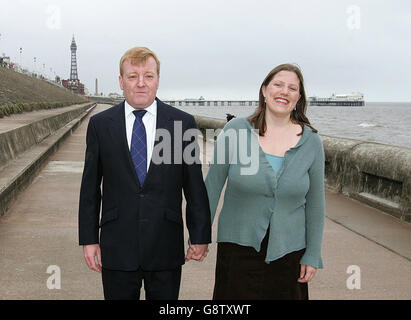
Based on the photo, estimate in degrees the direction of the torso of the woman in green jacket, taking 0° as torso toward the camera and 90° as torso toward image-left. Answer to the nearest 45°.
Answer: approximately 0°

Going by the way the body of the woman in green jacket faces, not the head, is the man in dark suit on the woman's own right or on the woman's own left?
on the woman's own right

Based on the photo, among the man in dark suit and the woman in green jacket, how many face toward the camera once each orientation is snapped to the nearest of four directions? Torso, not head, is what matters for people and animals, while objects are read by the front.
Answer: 2

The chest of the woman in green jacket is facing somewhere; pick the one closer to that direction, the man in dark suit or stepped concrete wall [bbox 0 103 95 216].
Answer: the man in dark suit

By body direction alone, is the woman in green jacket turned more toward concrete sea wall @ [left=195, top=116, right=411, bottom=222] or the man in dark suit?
the man in dark suit

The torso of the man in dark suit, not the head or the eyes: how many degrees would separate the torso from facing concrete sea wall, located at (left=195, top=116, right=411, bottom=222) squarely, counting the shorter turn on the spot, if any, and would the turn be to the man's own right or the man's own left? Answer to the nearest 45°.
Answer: approximately 135° to the man's own left

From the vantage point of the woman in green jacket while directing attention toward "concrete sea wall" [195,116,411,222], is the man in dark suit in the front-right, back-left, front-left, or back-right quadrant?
back-left

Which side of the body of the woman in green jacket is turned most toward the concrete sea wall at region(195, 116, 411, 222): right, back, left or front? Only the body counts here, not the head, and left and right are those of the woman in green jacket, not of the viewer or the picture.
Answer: back

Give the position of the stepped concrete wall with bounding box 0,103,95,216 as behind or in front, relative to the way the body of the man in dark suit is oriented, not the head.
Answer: behind

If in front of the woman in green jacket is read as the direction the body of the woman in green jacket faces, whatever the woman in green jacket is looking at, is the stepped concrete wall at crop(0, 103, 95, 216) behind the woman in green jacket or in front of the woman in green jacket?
behind
